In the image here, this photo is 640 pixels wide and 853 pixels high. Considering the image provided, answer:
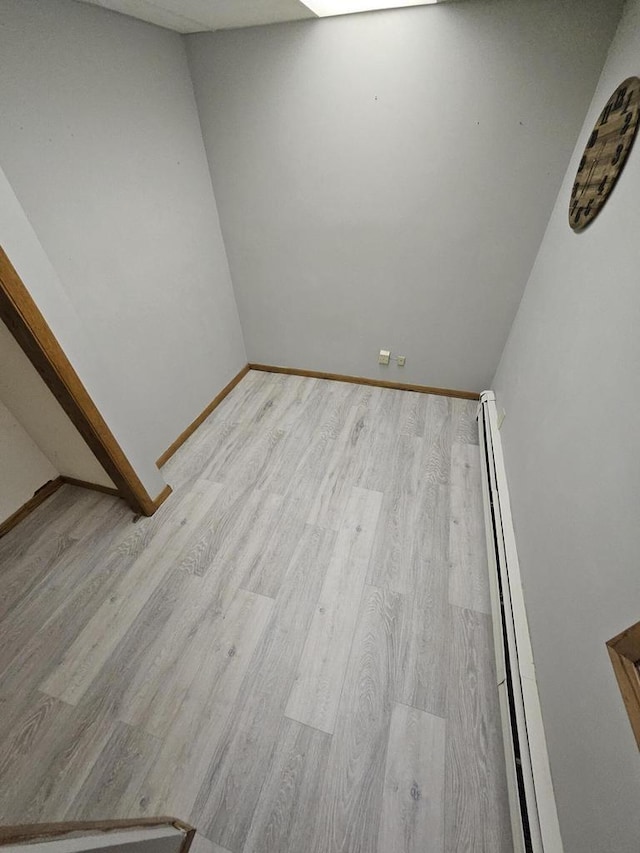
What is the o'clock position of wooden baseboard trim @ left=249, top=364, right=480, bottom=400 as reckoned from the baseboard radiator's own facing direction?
The wooden baseboard trim is roughly at 1 o'clock from the baseboard radiator.

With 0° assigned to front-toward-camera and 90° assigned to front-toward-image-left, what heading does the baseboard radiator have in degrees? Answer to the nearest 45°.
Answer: approximately 90°

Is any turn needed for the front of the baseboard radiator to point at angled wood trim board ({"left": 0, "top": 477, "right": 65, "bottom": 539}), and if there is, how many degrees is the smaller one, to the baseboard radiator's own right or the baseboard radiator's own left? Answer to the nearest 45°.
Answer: approximately 45° to the baseboard radiator's own left

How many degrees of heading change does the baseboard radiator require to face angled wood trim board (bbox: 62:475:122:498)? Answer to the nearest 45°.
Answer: approximately 45° to its left

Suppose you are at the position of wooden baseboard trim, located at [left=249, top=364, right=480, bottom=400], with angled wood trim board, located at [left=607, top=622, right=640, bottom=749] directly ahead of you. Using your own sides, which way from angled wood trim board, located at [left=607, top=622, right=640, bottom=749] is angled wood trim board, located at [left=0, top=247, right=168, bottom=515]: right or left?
right

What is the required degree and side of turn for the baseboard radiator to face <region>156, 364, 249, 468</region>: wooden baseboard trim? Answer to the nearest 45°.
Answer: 0° — it already faces it
